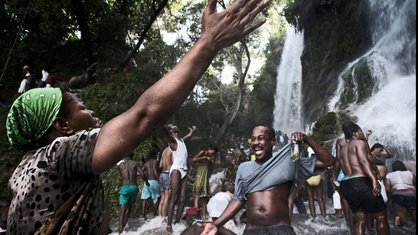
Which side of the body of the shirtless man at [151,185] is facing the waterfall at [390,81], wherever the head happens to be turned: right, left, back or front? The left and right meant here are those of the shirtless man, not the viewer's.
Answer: right

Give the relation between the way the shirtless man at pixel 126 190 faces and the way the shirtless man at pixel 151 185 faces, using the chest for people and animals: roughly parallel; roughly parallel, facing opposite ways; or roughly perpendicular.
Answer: roughly parallel
